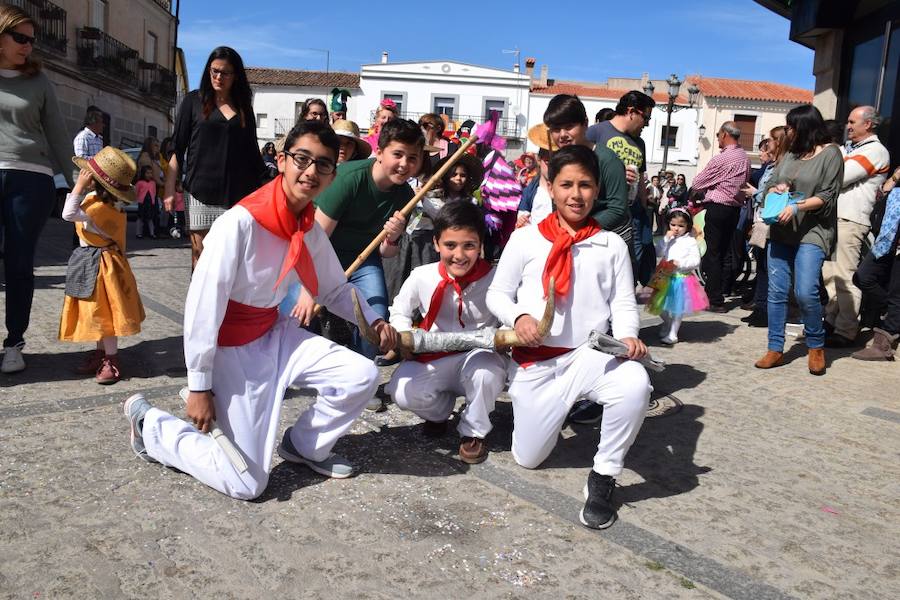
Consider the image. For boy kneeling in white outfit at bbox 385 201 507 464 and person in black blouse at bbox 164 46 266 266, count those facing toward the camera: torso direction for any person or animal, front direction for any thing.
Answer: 2

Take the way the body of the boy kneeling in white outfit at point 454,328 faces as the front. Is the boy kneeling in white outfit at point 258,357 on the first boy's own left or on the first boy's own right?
on the first boy's own right

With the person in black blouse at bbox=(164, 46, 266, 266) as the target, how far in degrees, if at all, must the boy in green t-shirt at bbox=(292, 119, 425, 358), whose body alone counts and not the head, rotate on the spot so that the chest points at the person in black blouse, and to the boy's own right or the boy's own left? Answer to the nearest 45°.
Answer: approximately 180°

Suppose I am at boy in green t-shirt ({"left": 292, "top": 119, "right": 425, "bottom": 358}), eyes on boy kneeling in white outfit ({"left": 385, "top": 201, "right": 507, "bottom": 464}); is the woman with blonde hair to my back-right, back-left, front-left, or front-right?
back-right

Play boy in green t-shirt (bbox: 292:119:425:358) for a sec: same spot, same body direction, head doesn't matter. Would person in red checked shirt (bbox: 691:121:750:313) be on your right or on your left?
on your left

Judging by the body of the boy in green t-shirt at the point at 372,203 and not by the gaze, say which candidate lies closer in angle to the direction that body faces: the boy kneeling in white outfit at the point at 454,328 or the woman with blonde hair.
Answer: the boy kneeling in white outfit

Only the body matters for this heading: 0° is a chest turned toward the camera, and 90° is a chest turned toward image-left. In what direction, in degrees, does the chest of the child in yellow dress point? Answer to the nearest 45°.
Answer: approximately 45°

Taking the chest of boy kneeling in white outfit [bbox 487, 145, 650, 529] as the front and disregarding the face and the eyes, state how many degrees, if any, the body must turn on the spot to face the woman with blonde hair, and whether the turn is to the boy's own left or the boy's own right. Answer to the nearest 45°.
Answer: approximately 90° to the boy's own right
